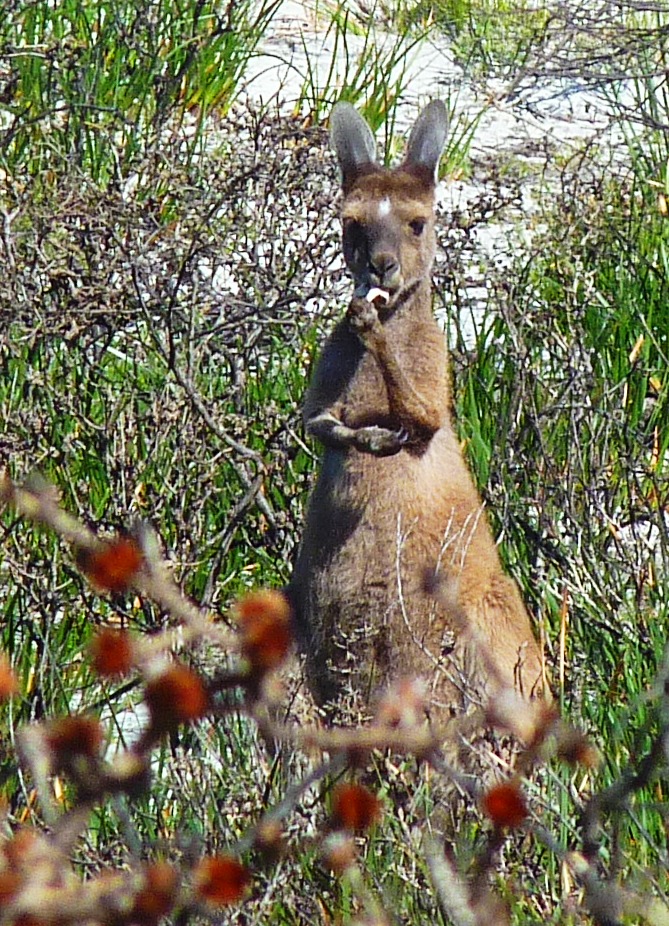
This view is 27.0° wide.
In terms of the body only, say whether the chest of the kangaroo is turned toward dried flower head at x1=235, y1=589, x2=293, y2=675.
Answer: yes

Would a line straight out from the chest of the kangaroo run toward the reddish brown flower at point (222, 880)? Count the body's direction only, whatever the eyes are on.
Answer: yes

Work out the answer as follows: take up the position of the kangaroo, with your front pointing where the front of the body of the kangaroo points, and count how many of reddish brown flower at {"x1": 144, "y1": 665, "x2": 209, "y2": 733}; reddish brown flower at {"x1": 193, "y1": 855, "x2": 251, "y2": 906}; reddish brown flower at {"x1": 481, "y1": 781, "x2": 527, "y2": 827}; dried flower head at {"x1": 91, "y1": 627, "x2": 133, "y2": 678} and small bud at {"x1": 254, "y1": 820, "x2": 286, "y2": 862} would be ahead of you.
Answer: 5

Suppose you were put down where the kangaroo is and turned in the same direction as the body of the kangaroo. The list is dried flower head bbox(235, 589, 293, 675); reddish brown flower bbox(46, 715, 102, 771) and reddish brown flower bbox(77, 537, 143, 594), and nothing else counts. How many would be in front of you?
3

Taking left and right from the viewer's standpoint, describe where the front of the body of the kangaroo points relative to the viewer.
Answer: facing the viewer

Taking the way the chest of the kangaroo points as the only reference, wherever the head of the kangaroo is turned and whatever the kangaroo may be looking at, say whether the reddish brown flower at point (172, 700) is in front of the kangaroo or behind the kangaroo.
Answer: in front

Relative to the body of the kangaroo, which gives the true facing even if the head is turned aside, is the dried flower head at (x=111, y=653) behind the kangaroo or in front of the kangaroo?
in front

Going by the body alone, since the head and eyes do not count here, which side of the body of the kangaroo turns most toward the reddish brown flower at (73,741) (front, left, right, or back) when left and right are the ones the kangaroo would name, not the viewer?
front

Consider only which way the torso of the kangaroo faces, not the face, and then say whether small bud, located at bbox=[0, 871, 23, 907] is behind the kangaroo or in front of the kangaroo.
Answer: in front

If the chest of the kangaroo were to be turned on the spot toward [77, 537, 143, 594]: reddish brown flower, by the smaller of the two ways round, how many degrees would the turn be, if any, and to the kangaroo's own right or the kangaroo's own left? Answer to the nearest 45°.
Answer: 0° — it already faces it

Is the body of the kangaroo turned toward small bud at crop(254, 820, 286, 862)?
yes

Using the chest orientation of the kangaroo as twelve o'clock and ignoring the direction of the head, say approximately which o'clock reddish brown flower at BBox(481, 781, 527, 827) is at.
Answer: The reddish brown flower is roughly at 12 o'clock from the kangaroo.
